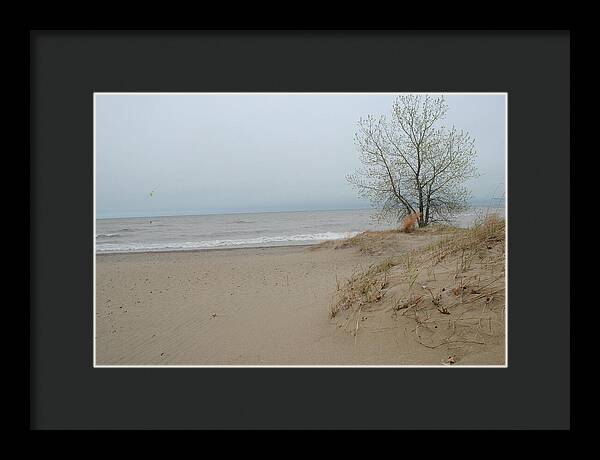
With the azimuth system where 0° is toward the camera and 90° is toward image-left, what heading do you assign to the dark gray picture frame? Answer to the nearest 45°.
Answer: approximately 0°
